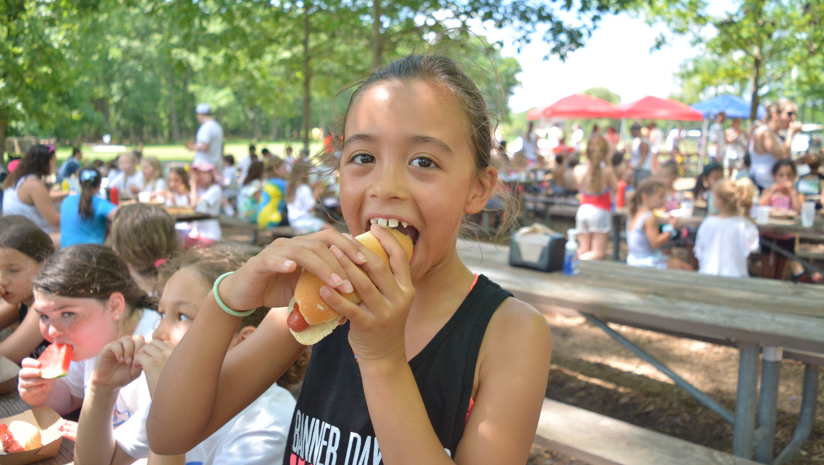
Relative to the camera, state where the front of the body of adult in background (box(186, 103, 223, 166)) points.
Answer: to the viewer's left

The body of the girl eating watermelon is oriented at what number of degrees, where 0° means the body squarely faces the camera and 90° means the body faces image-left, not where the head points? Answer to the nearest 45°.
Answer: approximately 45°

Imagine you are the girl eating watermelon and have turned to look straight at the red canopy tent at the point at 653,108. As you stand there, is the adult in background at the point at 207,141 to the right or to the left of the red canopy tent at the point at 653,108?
left

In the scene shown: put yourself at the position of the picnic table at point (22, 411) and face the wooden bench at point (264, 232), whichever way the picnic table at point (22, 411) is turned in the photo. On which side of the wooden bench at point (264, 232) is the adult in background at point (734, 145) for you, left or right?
right

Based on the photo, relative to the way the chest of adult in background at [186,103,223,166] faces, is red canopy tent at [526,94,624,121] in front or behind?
behind

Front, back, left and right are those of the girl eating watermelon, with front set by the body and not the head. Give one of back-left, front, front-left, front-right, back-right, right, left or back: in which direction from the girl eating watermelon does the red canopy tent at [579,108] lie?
back

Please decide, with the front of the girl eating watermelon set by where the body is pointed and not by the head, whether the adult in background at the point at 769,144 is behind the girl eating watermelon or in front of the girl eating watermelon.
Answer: behind
